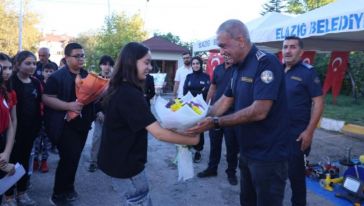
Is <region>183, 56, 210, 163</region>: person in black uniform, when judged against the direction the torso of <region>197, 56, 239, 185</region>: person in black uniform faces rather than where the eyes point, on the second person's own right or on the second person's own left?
on the second person's own right

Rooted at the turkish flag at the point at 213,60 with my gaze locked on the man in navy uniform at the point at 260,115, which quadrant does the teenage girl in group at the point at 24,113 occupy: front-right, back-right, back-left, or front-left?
front-right

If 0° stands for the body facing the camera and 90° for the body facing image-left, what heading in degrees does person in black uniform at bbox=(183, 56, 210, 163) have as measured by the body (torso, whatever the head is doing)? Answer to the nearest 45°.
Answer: approximately 0°

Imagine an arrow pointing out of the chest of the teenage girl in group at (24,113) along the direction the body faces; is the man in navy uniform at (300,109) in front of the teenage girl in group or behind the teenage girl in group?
in front

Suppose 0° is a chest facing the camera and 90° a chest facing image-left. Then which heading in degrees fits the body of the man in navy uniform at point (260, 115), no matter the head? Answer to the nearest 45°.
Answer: approximately 45°

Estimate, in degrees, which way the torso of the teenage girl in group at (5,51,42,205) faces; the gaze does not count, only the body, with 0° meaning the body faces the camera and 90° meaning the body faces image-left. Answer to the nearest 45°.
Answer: approximately 315°

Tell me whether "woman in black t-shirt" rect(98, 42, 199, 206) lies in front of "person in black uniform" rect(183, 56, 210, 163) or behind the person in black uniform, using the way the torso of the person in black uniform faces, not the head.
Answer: in front

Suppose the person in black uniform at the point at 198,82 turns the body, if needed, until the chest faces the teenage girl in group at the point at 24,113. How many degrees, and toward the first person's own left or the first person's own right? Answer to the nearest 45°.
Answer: approximately 45° to the first person's own right

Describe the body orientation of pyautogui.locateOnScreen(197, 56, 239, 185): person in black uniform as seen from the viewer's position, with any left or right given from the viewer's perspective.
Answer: facing the viewer and to the left of the viewer

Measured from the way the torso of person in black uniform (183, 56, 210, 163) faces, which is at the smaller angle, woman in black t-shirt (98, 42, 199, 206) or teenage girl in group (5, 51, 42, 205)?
the woman in black t-shirt

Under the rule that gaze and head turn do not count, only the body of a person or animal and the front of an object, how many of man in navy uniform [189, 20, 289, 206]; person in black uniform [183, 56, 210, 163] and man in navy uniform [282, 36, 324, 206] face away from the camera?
0

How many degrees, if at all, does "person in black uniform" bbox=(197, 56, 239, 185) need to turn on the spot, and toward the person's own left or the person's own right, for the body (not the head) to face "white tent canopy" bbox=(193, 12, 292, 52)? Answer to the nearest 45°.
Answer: approximately 135° to the person's own right

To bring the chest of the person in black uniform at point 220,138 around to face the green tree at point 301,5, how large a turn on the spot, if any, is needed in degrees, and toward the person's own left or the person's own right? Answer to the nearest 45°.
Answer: approximately 135° to the person's own right

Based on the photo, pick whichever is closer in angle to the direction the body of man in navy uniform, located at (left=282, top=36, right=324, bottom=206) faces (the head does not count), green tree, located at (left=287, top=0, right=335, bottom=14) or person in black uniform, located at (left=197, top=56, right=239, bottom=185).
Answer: the person in black uniform

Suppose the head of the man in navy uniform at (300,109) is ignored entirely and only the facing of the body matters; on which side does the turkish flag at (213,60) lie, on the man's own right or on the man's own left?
on the man's own right

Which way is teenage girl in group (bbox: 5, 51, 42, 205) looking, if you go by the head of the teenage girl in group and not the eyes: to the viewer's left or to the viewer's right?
to the viewer's right

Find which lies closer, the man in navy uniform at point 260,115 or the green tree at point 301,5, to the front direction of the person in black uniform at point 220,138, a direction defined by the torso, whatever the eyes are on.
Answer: the man in navy uniform
